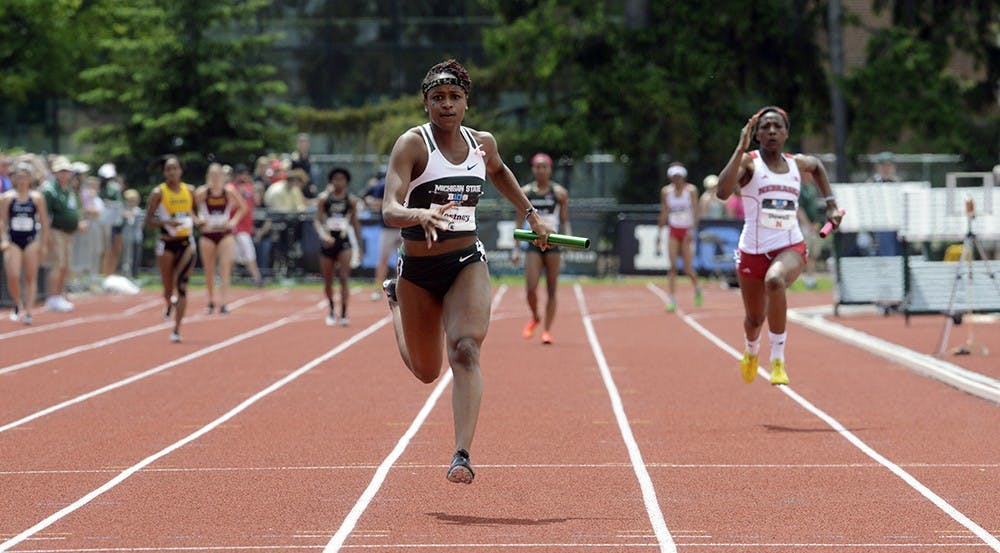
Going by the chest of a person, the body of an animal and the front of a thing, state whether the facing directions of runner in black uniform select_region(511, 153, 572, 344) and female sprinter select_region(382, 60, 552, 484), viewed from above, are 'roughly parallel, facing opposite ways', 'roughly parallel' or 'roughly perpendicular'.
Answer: roughly parallel

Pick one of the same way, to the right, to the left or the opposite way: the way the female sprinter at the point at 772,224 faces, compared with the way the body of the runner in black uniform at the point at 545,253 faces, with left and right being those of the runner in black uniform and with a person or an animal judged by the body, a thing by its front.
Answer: the same way

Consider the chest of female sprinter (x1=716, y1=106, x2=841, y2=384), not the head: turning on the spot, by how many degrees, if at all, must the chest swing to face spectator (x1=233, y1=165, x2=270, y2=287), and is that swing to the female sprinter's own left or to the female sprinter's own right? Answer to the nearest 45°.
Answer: approximately 135° to the female sprinter's own right

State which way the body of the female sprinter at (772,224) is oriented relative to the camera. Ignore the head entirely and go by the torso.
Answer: toward the camera

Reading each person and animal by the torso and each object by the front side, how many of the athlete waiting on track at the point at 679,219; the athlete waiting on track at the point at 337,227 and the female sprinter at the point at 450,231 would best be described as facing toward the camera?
3

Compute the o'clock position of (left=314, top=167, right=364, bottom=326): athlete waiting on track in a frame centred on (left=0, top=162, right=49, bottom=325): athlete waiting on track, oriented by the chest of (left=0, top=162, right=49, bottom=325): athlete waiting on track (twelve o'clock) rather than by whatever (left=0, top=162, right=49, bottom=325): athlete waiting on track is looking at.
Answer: (left=314, top=167, right=364, bottom=326): athlete waiting on track is roughly at 10 o'clock from (left=0, top=162, right=49, bottom=325): athlete waiting on track.

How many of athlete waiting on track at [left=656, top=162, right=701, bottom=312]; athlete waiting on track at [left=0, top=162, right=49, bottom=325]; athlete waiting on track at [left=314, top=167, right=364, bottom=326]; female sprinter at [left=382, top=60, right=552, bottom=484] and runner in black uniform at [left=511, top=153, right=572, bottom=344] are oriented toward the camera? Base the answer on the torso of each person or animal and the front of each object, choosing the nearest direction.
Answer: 5

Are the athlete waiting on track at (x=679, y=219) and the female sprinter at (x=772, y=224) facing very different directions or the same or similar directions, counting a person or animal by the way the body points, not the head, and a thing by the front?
same or similar directions

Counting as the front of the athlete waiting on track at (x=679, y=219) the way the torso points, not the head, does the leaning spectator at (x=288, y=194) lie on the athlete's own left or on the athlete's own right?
on the athlete's own right

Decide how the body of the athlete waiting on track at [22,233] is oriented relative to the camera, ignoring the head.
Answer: toward the camera

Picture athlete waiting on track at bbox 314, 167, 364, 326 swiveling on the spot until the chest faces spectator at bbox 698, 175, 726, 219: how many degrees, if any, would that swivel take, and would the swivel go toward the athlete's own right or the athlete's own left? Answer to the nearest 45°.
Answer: approximately 135° to the athlete's own left

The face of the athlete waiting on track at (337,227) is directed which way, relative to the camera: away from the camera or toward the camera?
toward the camera

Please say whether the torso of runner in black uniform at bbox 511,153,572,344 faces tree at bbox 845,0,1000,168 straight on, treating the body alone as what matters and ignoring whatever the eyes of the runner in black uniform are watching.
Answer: no

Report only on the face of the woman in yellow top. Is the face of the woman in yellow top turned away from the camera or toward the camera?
toward the camera

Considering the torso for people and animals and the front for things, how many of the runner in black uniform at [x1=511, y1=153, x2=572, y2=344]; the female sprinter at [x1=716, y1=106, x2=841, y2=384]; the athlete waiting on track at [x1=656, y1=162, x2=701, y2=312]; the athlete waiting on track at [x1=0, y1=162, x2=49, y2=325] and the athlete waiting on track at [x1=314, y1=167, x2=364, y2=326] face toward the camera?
5

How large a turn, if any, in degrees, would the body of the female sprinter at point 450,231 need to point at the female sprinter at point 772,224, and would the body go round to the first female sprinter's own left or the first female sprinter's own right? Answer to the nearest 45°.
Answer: approximately 135° to the first female sprinter's own left
